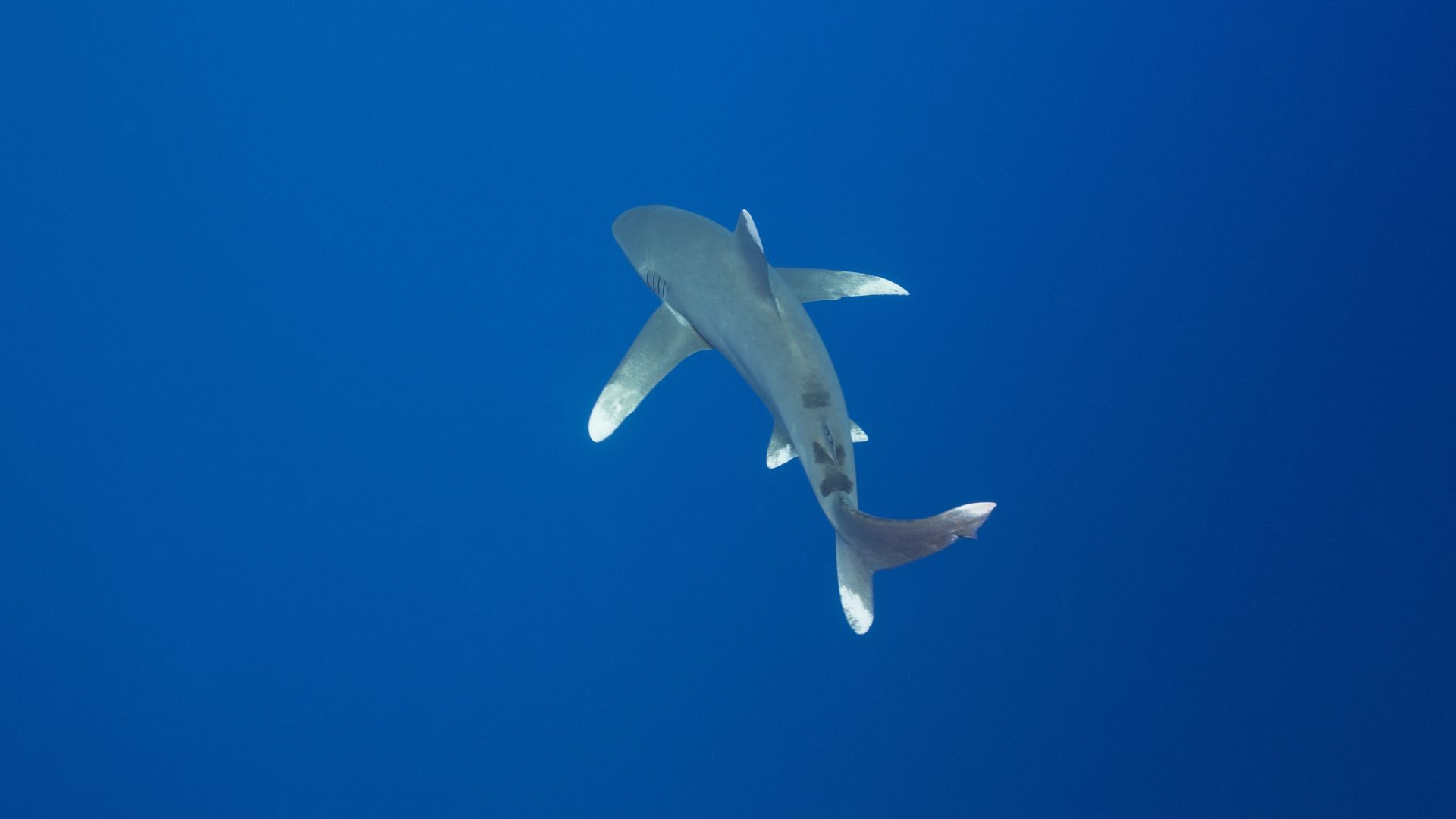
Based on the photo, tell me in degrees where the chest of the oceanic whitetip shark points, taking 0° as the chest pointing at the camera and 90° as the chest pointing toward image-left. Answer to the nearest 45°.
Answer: approximately 135°
